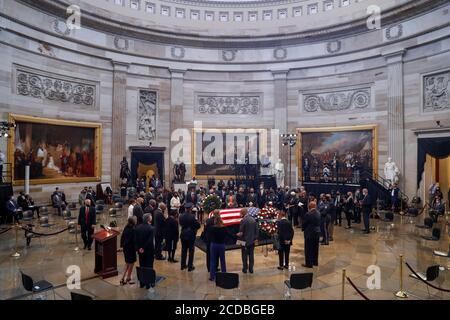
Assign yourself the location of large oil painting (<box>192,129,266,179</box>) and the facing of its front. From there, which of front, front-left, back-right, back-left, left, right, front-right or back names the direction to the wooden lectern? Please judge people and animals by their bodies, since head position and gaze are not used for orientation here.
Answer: front

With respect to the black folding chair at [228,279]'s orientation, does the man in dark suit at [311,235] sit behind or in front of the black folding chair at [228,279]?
in front

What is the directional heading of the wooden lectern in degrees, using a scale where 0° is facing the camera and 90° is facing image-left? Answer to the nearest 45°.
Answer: approximately 225°

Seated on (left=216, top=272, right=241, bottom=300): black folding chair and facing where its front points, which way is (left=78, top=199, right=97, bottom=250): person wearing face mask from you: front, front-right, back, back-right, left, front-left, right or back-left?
front-left

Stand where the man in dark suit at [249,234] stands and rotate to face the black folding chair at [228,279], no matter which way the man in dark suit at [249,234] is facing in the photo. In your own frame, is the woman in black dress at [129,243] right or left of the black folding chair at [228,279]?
right

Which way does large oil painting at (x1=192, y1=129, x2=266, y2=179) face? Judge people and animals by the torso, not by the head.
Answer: toward the camera

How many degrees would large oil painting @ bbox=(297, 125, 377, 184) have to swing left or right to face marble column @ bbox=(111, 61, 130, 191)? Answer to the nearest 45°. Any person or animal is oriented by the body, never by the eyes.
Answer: approximately 45° to its right

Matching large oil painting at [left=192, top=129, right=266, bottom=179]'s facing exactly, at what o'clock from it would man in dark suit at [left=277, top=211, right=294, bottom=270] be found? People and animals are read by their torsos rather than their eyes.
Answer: The man in dark suit is roughly at 12 o'clock from the large oil painting.

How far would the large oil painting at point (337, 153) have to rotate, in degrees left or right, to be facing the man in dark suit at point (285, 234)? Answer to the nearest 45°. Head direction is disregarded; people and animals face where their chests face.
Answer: approximately 45° to its left

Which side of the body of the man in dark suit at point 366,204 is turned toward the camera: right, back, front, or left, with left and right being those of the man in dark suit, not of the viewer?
left

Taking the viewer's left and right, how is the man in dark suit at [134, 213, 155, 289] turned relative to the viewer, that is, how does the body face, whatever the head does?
facing away from the viewer and to the right of the viewer

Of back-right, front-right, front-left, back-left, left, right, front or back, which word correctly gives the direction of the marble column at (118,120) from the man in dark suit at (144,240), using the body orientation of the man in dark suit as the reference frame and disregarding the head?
front-left

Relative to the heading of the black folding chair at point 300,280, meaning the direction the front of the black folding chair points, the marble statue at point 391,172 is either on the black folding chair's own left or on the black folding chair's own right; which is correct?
on the black folding chair's own right

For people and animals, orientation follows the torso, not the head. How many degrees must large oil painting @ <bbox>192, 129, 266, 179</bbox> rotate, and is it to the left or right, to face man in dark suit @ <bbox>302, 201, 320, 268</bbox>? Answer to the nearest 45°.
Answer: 0° — it already faces them

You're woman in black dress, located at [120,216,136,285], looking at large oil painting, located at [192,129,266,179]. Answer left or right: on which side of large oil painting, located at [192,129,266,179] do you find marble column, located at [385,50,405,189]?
right
